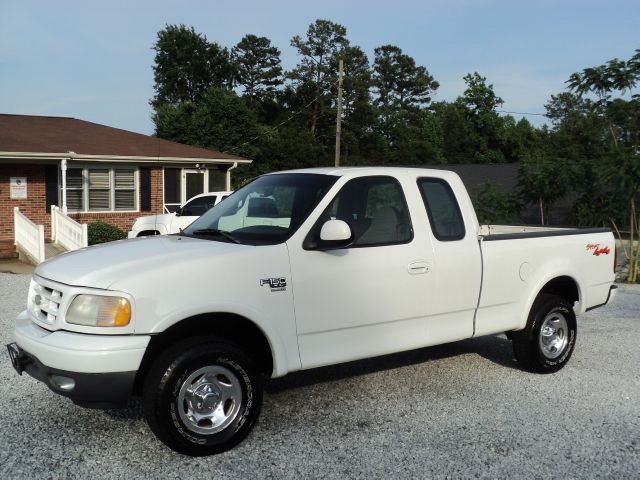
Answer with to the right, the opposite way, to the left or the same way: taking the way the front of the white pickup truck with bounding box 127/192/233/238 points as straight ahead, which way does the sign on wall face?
to the left

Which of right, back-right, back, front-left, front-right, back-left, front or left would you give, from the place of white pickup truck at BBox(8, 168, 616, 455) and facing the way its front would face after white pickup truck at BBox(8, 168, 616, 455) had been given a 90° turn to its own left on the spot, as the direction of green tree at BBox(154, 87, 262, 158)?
back-left

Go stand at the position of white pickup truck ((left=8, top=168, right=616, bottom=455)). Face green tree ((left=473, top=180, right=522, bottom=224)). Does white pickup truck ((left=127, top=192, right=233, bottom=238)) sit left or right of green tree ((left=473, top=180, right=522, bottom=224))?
left

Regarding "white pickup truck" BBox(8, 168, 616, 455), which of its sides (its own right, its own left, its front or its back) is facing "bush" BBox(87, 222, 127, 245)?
right

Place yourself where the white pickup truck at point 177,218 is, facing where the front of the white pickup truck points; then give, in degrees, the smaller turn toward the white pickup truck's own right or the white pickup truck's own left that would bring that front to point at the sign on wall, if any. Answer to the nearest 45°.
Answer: approximately 45° to the white pickup truck's own right

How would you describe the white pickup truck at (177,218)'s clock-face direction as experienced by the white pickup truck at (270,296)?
the white pickup truck at (177,218) is roughly at 4 o'clock from the white pickup truck at (270,296).

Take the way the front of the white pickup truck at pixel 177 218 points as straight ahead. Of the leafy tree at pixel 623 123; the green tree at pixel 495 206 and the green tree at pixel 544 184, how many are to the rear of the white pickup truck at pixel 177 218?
3

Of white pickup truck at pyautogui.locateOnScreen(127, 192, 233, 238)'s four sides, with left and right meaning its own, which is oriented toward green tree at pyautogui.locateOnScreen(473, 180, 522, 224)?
back

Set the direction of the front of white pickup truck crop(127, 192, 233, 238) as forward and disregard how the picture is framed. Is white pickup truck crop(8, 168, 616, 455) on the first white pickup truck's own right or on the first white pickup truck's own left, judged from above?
on the first white pickup truck's own left

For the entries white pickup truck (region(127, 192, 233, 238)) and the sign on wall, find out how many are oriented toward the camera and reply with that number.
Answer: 1

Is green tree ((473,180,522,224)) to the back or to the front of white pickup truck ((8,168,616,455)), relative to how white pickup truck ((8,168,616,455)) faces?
to the back

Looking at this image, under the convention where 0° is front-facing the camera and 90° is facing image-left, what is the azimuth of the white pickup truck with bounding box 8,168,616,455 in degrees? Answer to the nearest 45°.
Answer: approximately 45°

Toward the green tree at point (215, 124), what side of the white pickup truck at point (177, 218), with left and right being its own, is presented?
right
